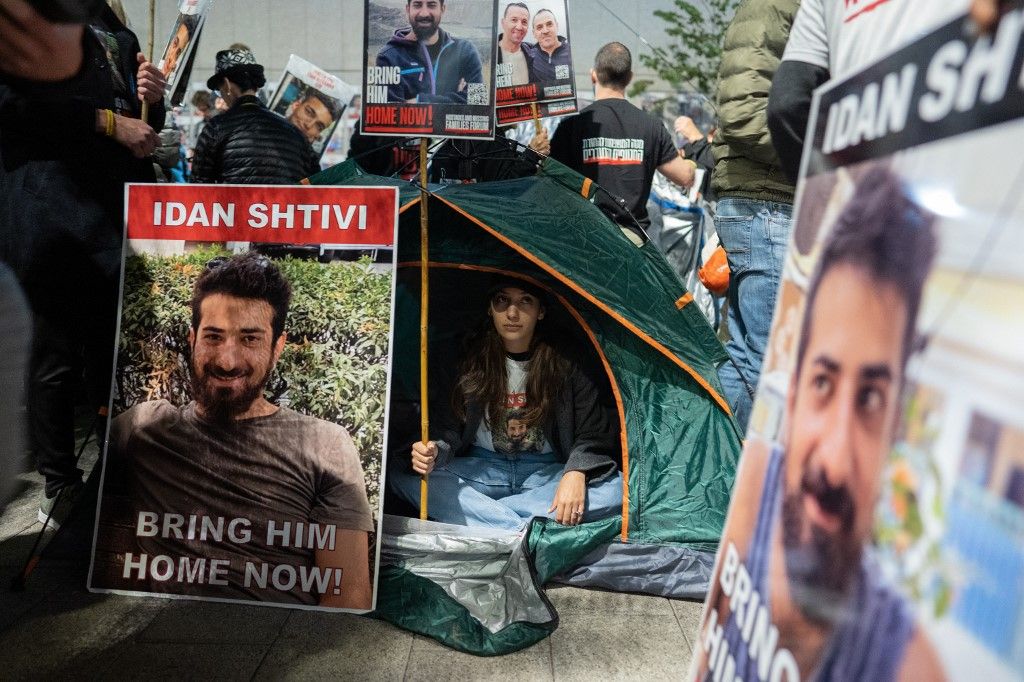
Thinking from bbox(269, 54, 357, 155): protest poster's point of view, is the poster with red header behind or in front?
in front

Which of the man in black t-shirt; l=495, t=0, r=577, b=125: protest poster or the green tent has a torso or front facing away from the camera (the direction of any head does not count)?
the man in black t-shirt

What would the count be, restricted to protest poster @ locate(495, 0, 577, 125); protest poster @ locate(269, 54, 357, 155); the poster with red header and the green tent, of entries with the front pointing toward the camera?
4

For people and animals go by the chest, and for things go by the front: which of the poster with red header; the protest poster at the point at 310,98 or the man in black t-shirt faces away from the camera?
the man in black t-shirt

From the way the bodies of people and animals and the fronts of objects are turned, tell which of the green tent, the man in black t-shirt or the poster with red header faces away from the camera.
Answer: the man in black t-shirt

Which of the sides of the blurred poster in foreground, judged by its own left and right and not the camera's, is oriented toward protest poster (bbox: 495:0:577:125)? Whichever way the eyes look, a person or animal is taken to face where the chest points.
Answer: right

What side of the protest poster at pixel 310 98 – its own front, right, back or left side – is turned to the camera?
front

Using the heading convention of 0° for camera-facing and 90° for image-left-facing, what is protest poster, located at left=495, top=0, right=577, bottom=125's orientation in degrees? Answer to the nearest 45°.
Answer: approximately 0°

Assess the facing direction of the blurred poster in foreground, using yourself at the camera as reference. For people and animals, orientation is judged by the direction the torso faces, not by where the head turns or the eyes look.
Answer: facing the viewer and to the left of the viewer

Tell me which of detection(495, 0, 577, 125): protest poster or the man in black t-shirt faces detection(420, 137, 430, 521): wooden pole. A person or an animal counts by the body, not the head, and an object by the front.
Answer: the protest poster

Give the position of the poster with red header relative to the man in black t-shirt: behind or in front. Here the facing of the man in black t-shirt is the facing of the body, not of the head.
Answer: behind

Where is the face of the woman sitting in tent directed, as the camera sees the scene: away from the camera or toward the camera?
toward the camera

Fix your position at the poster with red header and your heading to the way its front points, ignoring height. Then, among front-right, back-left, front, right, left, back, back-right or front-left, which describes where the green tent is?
left

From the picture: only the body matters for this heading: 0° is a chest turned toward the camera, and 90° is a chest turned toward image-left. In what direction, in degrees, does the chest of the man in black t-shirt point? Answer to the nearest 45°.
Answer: approximately 180°

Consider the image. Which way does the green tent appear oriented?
toward the camera

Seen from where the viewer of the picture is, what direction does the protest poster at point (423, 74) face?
facing the viewer
